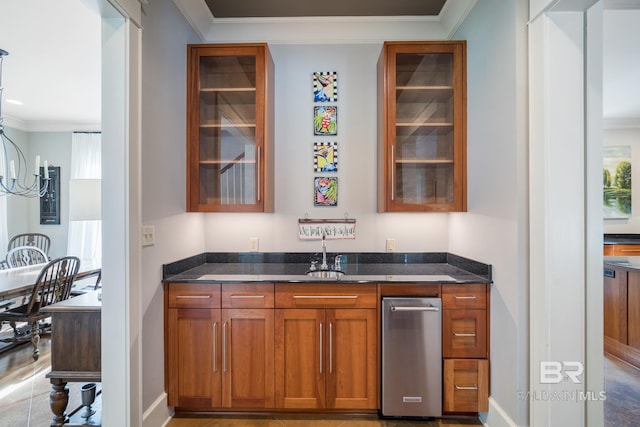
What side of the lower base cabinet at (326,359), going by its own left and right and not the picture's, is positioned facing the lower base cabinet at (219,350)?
right

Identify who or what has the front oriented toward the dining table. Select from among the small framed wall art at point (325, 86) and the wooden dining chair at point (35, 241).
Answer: the wooden dining chair

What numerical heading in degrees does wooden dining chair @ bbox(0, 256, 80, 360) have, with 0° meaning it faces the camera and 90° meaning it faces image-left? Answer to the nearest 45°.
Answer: approximately 135°

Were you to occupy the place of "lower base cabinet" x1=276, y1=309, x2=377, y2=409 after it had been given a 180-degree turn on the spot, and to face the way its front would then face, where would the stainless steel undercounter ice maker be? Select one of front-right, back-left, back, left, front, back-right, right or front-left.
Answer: right

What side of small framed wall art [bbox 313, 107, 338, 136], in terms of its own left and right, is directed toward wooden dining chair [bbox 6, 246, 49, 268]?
right

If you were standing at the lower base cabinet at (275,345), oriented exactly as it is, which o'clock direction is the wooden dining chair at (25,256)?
The wooden dining chair is roughly at 4 o'clock from the lower base cabinet.

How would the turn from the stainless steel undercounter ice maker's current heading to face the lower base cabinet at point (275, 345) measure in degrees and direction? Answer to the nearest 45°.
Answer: approximately 90° to its right

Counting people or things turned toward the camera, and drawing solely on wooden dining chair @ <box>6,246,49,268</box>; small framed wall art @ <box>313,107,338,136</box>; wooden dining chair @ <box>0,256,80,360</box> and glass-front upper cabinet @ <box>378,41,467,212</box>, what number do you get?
3

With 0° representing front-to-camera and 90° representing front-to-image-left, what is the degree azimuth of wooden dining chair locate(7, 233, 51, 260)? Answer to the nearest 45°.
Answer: approximately 0°

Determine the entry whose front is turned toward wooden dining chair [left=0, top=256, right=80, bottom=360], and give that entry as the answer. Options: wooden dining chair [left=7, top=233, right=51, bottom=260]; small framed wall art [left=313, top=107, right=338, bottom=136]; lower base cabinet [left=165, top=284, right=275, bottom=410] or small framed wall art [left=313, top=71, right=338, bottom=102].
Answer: wooden dining chair [left=7, top=233, right=51, bottom=260]

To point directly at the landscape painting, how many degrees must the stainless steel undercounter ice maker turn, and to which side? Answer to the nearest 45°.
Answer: approximately 135° to its left

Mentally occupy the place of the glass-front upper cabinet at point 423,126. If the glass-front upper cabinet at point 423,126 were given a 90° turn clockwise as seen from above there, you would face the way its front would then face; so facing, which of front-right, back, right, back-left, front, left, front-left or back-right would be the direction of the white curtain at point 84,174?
front
